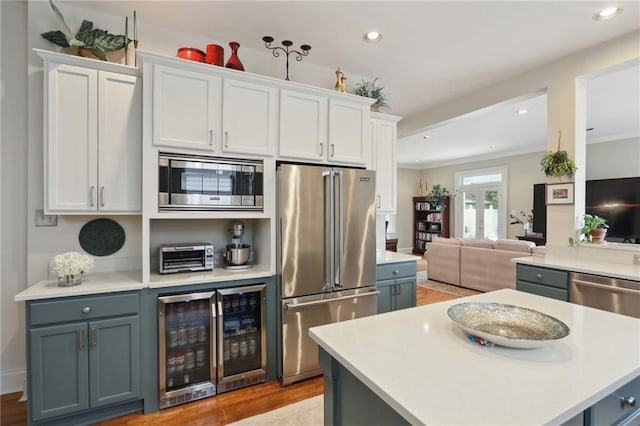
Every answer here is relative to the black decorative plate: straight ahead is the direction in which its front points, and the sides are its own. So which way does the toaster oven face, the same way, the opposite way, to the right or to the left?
the same way

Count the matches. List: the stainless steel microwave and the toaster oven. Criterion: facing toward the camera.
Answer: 2

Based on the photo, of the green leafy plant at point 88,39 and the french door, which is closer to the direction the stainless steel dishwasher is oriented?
the green leafy plant

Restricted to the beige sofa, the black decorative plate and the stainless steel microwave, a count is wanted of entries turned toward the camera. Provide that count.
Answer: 2

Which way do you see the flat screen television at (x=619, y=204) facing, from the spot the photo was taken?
facing the viewer and to the left of the viewer

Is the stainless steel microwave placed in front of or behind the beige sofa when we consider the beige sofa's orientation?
behind

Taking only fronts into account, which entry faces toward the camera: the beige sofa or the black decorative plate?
the black decorative plate

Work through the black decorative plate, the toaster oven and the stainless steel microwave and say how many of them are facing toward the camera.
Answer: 3

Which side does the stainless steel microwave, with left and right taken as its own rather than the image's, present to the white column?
left

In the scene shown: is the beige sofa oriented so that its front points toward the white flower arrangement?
no

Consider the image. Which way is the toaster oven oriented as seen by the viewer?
toward the camera

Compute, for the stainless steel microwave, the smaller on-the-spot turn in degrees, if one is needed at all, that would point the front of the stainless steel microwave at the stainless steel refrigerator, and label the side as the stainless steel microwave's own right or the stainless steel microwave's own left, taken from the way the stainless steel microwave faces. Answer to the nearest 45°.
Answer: approximately 90° to the stainless steel microwave's own left

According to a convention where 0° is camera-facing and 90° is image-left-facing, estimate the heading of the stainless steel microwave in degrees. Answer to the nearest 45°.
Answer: approximately 0°

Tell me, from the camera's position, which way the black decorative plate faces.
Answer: facing the viewer

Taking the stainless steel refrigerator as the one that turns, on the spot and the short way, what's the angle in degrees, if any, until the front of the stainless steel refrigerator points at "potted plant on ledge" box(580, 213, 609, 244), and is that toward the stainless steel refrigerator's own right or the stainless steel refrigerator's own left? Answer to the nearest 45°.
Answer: approximately 45° to the stainless steel refrigerator's own left

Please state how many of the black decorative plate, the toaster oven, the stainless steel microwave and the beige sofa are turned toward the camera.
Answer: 3

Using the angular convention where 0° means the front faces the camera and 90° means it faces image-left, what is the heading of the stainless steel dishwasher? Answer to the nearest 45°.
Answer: approximately 45°

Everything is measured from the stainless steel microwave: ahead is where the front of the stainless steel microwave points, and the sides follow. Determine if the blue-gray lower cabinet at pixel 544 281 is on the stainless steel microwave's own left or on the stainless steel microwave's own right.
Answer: on the stainless steel microwave's own left

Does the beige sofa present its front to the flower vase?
no

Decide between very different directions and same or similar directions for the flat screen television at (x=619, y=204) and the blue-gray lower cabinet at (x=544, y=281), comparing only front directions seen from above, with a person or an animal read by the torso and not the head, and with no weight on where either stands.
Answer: same or similar directions
